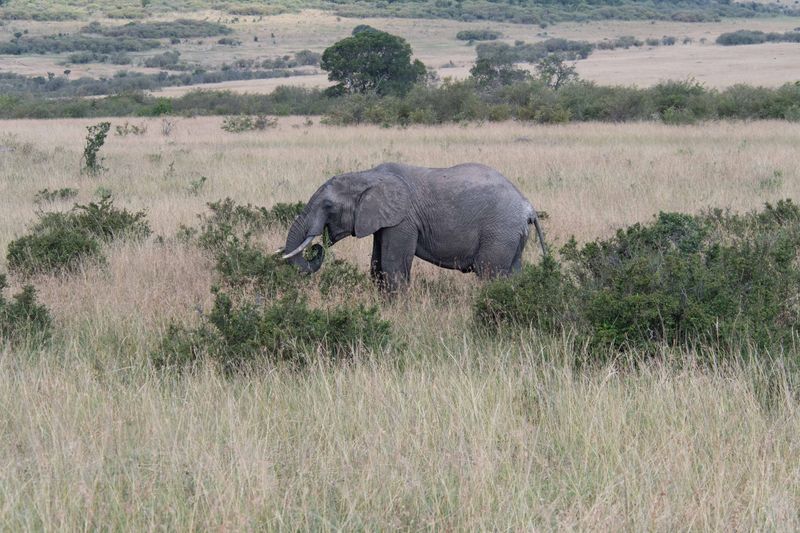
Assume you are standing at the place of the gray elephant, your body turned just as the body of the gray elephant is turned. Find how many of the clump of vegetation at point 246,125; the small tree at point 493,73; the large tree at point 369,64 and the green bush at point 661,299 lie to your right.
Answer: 3

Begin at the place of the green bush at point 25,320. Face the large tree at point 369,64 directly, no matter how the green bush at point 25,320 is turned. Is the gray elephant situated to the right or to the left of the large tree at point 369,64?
right

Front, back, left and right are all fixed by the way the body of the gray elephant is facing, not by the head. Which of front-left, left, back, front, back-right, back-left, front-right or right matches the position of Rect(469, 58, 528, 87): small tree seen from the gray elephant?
right

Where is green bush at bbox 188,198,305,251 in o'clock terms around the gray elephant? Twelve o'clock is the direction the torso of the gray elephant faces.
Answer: The green bush is roughly at 2 o'clock from the gray elephant.

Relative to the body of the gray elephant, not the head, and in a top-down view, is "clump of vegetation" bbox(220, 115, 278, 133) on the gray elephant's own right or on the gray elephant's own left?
on the gray elephant's own right

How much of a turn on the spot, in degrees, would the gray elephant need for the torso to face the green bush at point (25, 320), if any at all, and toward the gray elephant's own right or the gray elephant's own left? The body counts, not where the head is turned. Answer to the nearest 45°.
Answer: approximately 45° to the gray elephant's own left

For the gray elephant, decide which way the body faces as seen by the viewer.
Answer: to the viewer's left

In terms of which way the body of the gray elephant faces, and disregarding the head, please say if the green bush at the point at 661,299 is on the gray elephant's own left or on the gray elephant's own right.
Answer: on the gray elephant's own left

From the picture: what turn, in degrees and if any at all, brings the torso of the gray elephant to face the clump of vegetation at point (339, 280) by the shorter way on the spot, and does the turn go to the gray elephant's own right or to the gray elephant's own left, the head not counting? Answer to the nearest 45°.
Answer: approximately 45° to the gray elephant's own left

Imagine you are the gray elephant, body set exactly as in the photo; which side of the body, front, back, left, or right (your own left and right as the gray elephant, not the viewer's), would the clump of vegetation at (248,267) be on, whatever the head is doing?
front

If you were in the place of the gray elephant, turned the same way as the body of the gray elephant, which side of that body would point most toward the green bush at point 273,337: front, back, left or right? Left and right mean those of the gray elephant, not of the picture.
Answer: left

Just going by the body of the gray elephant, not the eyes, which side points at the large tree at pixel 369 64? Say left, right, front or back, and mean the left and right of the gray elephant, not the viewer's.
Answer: right

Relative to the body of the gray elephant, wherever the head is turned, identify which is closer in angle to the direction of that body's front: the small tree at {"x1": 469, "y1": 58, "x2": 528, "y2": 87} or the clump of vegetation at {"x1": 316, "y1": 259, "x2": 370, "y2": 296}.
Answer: the clump of vegetation

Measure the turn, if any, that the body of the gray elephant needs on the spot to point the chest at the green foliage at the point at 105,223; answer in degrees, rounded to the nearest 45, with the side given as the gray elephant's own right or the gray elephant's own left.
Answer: approximately 45° to the gray elephant's own right
